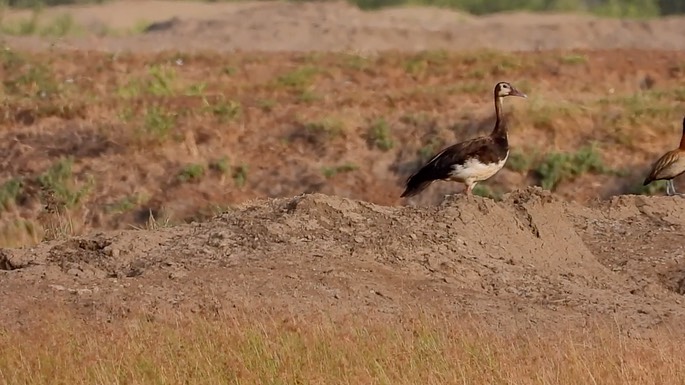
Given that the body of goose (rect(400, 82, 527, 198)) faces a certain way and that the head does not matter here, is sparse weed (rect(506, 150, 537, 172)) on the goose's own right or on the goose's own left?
on the goose's own left

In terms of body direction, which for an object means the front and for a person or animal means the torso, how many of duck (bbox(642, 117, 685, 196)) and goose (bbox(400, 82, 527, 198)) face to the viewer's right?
2

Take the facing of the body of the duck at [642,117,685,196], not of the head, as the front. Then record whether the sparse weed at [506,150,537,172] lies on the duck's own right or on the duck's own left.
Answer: on the duck's own left

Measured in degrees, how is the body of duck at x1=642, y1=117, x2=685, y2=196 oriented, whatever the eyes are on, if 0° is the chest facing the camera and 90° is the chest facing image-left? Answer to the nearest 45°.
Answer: approximately 270°

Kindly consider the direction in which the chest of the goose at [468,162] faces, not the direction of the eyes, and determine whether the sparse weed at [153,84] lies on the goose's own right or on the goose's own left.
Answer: on the goose's own left

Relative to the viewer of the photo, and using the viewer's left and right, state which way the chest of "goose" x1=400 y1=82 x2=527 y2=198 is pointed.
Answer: facing to the right of the viewer

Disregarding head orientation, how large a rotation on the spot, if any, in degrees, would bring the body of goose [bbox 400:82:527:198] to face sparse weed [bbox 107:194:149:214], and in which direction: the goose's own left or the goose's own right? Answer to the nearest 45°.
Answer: approximately 135° to the goose's own left

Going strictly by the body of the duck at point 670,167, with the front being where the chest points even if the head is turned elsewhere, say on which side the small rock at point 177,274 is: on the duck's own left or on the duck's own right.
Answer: on the duck's own right

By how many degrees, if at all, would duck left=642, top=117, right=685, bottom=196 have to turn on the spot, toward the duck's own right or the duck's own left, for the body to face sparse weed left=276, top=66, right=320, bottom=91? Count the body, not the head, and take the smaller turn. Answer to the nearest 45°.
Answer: approximately 135° to the duck's own left
